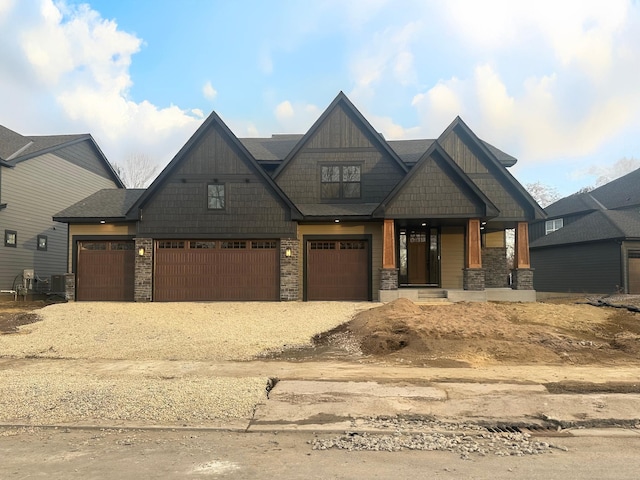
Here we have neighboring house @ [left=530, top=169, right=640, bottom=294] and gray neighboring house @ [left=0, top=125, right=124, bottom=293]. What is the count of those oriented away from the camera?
0

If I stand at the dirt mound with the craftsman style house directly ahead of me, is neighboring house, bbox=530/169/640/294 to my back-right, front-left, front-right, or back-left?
front-right

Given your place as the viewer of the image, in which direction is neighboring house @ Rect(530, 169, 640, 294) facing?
facing the viewer and to the right of the viewer

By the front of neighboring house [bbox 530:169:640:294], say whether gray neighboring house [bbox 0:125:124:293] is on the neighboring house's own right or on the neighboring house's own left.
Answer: on the neighboring house's own right

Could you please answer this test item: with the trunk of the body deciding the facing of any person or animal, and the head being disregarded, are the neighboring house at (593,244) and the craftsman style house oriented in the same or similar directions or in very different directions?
same or similar directions

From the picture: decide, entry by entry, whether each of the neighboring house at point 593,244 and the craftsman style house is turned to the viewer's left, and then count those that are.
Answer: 0

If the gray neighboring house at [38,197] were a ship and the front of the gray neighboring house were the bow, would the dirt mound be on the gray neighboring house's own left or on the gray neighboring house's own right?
on the gray neighboring house's own left

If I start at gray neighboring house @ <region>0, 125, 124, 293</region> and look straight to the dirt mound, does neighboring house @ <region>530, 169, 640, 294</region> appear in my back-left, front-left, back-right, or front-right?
front-left

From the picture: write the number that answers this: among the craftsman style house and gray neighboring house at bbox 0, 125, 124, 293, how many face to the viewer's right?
0

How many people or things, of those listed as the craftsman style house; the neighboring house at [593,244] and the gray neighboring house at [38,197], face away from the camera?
0

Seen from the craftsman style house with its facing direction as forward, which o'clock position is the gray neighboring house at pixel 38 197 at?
The gray neighboring house is roughly at 4 o'clock from the craftsman style house.

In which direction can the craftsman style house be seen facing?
toward the camera

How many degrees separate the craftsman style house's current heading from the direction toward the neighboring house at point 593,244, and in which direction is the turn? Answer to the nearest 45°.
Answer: approximately 135° to its left

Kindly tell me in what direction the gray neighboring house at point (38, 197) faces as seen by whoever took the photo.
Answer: facing the viewer and to the left of the viewer
